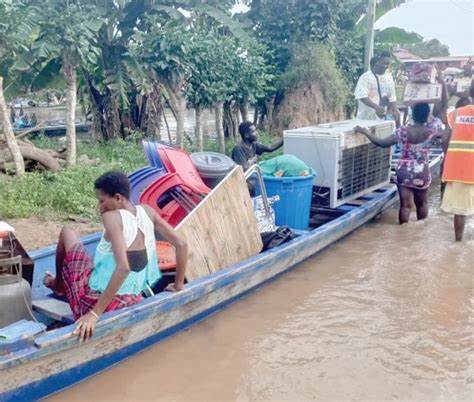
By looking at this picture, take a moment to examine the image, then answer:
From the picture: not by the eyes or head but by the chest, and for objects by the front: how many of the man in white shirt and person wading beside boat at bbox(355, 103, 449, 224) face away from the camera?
1

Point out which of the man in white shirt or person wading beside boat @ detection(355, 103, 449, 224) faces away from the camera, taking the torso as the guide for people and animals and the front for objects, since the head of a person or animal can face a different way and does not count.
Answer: the person wading beside boat

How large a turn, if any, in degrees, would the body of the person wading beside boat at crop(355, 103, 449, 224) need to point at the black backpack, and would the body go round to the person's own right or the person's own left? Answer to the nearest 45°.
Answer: approximately 135° to the person's own left

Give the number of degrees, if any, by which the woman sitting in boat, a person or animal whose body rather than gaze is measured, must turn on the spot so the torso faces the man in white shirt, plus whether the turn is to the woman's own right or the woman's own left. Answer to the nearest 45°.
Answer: approximately 90° to the woman's own right

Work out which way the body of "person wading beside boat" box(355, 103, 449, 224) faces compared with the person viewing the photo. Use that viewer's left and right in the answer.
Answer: facing away from the viewer

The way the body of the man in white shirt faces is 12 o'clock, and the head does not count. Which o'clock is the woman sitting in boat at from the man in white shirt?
The woman sitting in boat is roughly at 2 o'clock from the man in white shirt.

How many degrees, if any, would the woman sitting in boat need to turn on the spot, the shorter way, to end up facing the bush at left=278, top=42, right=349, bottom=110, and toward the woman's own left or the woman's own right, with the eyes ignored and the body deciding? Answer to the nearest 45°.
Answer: approximately 90° to the woman's own right

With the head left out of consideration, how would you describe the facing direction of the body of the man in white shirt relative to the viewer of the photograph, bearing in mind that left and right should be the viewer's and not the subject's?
facing the viewer and to the right of the viewer
